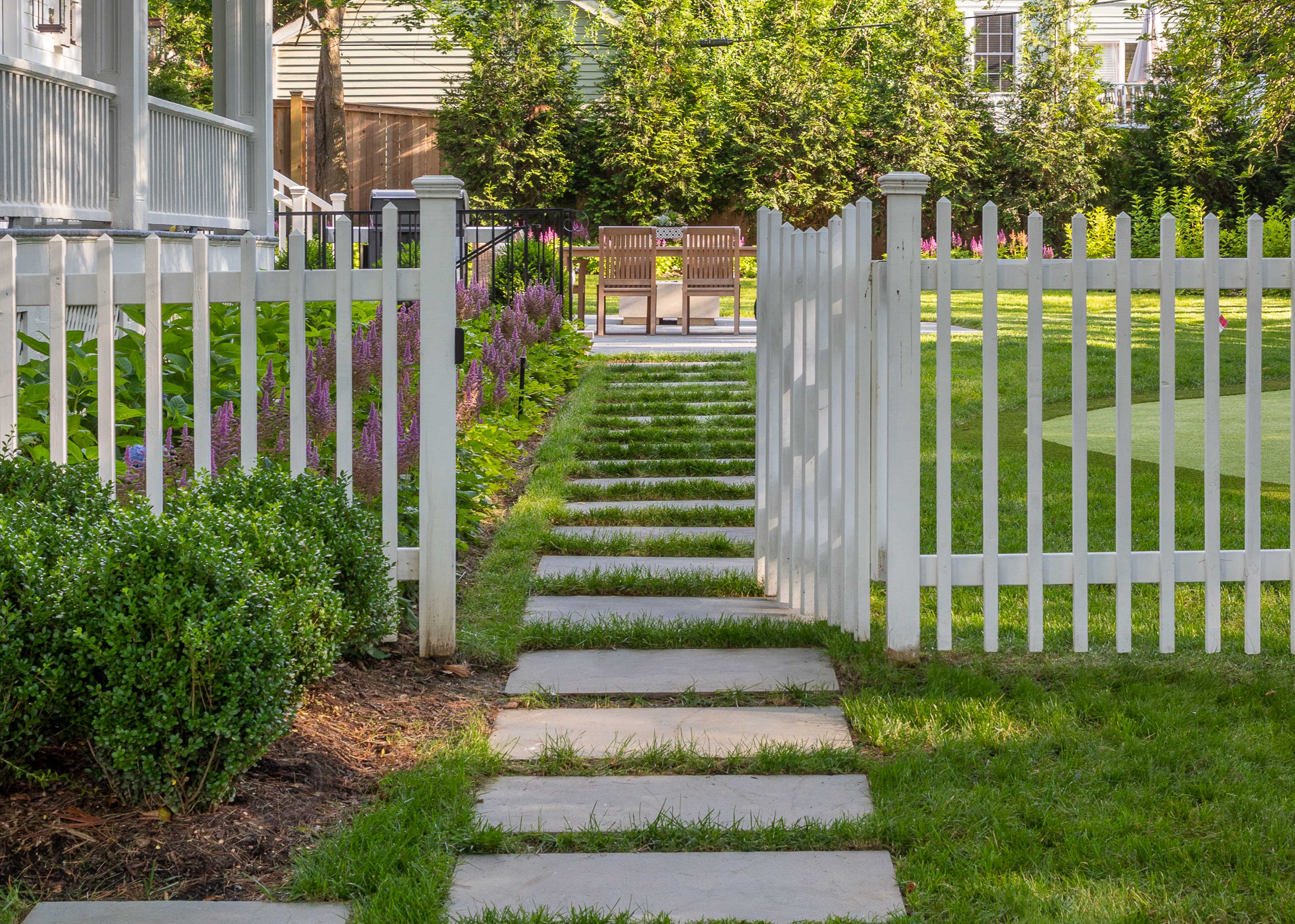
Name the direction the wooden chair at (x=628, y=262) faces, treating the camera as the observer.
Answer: facing away from the viewer

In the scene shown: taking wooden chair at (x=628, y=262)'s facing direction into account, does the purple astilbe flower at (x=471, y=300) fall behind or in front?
behind

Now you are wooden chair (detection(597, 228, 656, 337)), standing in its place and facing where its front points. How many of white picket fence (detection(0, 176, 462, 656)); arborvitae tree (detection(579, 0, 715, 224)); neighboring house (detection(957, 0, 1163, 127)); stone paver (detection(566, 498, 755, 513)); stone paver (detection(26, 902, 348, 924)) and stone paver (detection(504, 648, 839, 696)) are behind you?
4

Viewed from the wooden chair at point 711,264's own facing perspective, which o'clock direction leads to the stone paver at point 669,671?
The stone paver is roughly at 6 o'clock from the wooden chair.

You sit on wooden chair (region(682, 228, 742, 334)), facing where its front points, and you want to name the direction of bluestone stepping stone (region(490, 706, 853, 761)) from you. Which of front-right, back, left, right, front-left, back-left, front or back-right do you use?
back

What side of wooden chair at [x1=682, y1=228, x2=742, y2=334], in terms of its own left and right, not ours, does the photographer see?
back

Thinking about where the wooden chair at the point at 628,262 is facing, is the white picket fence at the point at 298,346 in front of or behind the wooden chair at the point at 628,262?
behind

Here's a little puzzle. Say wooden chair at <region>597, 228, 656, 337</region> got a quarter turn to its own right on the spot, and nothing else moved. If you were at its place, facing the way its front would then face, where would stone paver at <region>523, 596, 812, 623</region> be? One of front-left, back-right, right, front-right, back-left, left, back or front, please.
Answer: right

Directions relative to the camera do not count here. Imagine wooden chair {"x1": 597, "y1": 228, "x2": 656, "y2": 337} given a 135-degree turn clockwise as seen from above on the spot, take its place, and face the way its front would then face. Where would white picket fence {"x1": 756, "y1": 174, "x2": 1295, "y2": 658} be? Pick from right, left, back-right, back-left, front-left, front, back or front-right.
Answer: front-right

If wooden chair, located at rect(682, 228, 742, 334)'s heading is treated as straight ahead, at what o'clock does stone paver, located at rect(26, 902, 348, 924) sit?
The stone paver is roughly at 6 o'clock from the wooden chair.

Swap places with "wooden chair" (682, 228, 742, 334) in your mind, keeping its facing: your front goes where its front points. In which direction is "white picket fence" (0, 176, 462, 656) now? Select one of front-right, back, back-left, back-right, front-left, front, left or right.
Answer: back

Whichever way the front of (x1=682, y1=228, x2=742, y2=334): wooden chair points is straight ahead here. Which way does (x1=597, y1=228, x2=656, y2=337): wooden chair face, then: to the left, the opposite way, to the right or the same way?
the same way

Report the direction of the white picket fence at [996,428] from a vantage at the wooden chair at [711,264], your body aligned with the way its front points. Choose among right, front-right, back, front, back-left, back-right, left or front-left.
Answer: back

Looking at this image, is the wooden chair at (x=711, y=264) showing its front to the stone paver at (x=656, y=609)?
no

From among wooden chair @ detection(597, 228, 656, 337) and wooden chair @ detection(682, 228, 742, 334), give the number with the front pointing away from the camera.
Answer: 2

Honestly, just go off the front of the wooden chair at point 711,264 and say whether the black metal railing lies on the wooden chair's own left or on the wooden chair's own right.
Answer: on the wooden chair's own left

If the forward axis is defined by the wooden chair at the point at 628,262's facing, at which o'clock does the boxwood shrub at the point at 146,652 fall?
The boxwood shrub is roughly at 6 o'clock from the wooden chair.

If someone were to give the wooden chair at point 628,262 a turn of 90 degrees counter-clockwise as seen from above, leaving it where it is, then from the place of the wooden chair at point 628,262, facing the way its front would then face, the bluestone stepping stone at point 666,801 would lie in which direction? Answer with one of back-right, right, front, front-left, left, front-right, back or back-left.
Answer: left
